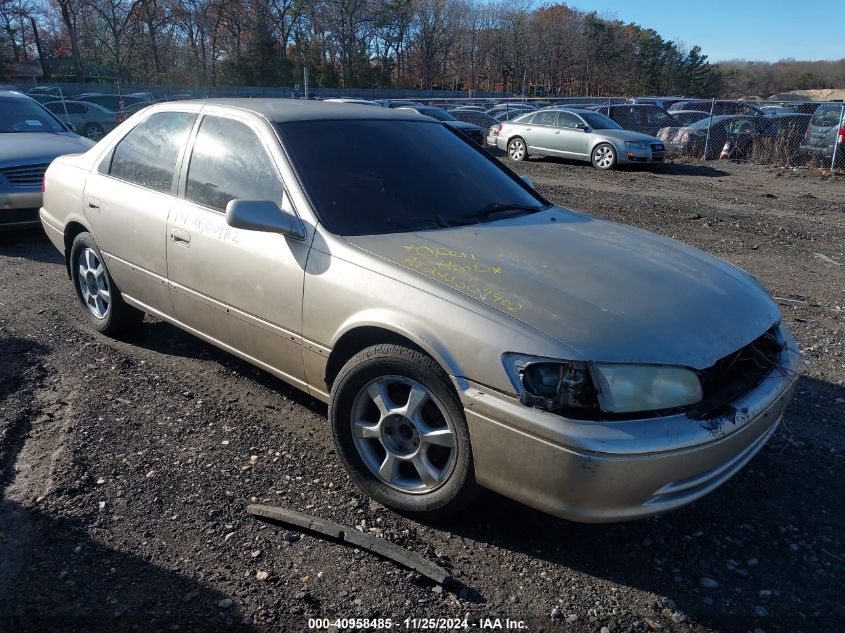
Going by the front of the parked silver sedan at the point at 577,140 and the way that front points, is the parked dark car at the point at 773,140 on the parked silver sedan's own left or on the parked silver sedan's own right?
on the parked silver sedan's own left

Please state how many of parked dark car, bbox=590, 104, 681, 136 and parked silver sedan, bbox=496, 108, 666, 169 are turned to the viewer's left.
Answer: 0

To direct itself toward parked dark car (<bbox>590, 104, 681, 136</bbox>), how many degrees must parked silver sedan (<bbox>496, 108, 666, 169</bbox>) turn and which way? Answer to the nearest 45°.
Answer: approximately 135° to its left

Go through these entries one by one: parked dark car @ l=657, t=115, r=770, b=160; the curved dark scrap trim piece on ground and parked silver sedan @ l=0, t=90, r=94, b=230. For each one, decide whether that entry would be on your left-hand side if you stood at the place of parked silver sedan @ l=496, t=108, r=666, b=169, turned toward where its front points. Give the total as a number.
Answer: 1

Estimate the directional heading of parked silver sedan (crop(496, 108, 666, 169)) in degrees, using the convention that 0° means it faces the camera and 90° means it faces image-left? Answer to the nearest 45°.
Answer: approximately 315°

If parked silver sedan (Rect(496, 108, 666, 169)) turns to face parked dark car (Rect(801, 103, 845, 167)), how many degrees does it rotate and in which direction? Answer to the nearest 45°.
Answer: approximately 45° to its left

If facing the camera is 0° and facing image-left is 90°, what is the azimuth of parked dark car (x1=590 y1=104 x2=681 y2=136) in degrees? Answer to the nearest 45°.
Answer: approximately 315°

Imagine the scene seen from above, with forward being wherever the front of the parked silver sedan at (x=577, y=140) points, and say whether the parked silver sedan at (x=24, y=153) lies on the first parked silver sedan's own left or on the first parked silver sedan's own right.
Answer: on the first parked silver sedan's own right
